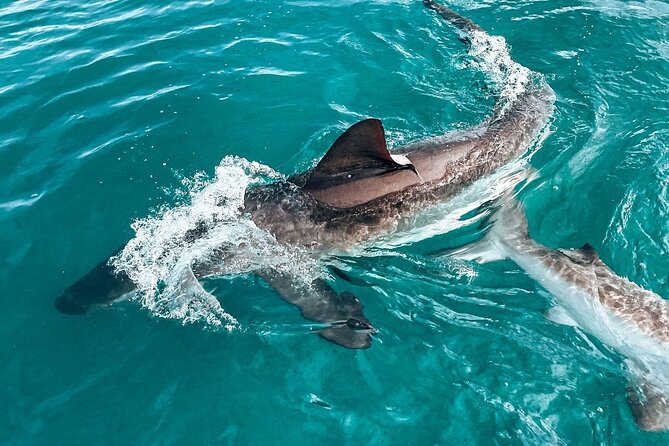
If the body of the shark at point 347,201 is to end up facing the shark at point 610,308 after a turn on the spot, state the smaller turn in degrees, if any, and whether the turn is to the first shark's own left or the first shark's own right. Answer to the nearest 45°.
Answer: approximately 90° to the first shark's own left

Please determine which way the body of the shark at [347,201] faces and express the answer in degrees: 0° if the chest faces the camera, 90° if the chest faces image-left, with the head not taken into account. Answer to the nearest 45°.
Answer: approximately 45°
